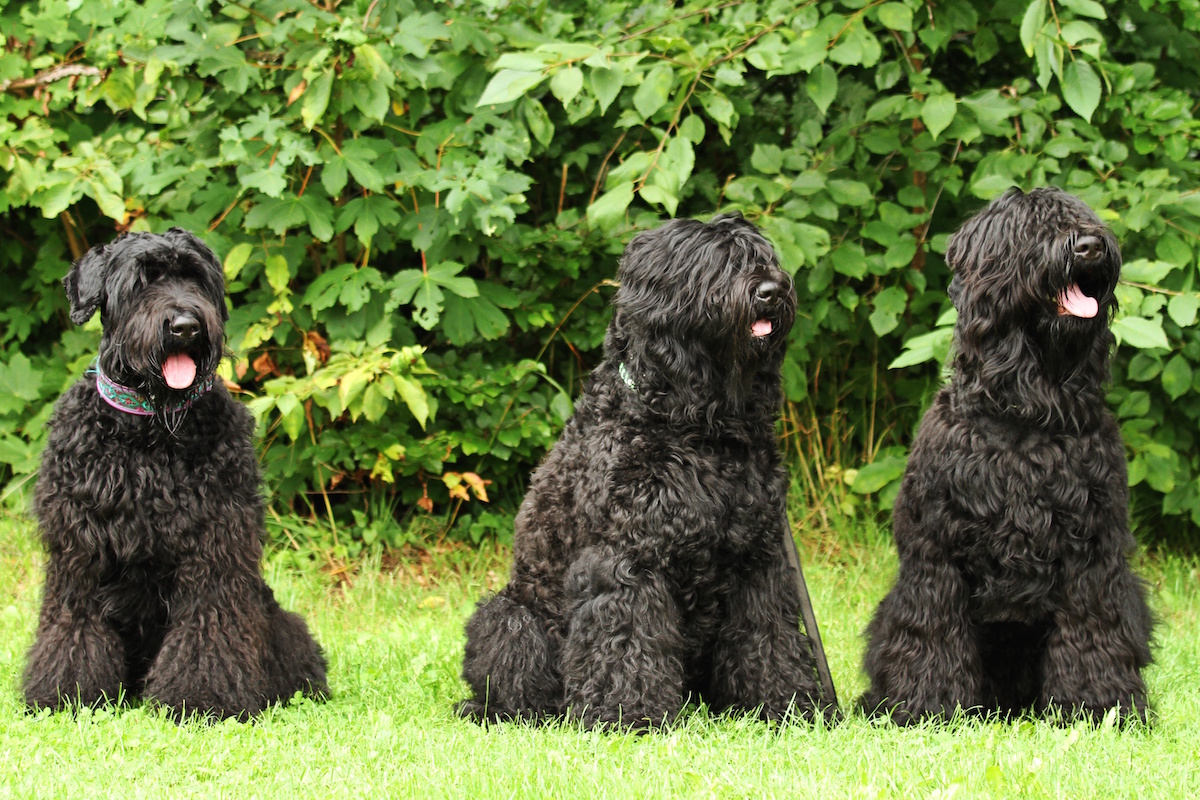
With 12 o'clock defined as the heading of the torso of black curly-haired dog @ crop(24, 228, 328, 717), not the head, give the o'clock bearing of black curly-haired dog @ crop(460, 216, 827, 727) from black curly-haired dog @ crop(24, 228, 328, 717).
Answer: black curly-haired dog @ crop(460, 216, 827, 727) is roughly at 10 o'clock from black curly-haired dog @ crop(24, 228, 328, 717).

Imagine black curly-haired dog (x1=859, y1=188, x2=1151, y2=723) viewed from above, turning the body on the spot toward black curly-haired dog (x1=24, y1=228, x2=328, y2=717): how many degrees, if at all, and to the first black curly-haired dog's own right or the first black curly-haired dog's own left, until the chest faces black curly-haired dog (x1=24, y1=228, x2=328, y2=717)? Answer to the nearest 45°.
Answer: approximately 90° to the first black curly-haired dog's own right

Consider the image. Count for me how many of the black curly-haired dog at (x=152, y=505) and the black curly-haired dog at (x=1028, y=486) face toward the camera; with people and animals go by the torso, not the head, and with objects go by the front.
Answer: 2

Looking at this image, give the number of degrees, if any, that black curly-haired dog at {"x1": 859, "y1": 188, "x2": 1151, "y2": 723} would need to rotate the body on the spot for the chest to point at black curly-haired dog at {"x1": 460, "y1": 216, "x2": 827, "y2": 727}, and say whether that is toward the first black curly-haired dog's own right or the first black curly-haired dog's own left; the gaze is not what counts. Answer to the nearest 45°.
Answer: approximately 90° to the first black curly-haired dog's own right

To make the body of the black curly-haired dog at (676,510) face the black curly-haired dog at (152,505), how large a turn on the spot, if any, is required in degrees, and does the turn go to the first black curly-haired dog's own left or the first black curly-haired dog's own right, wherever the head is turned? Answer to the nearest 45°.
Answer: approximately 135° to the first black curly-haired dog's own right

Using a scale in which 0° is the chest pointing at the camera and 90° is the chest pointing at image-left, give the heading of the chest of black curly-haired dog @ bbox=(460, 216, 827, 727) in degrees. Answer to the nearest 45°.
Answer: approximately 315°

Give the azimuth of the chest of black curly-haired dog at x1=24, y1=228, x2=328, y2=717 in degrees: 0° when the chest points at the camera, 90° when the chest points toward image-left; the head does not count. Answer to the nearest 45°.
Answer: approximately 0°
